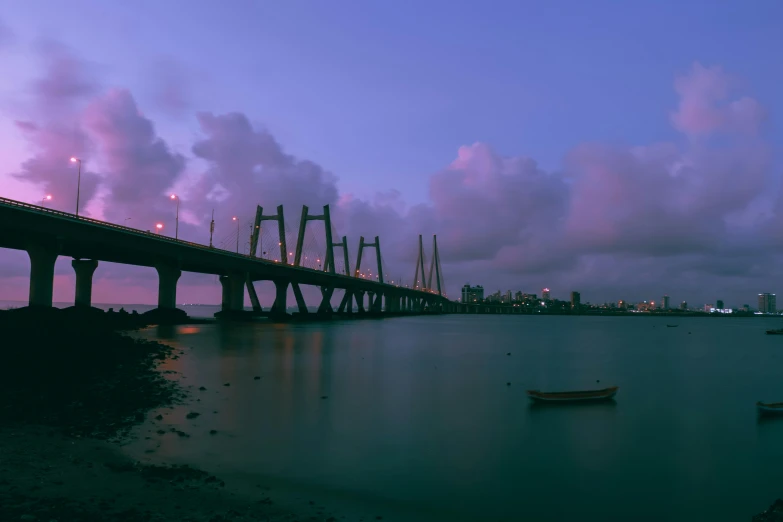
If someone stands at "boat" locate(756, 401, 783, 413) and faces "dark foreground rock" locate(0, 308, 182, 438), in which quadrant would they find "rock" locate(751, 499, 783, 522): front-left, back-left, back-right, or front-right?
front-left
